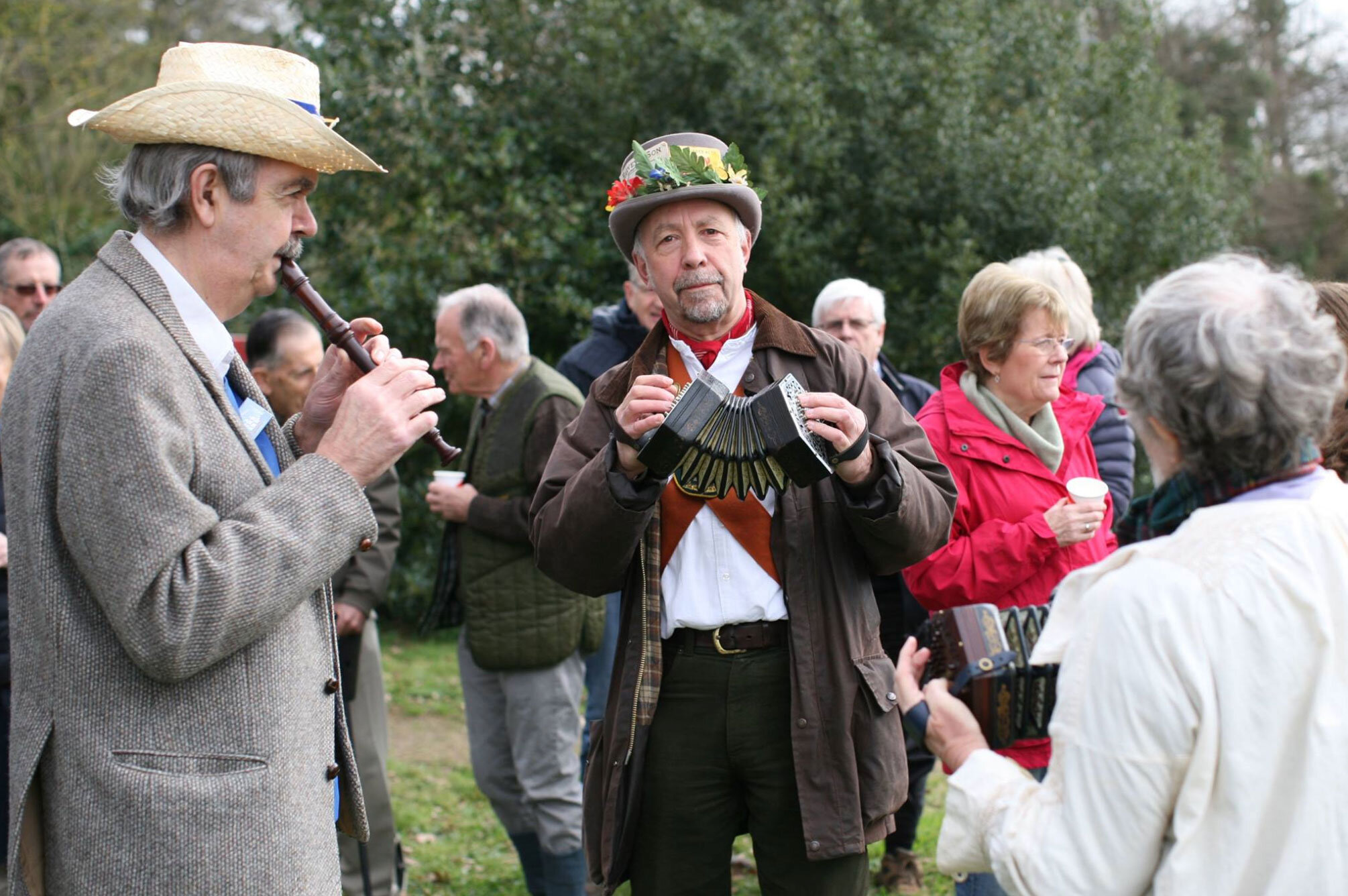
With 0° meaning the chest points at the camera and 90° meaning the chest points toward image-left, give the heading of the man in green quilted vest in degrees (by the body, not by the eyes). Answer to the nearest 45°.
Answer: approximately 90°

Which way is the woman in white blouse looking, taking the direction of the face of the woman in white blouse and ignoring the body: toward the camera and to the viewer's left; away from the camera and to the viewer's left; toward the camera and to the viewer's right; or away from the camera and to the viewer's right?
away from the camera and to the viewer's left

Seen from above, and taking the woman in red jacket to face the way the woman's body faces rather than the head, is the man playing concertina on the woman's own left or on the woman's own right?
on the woman's own right

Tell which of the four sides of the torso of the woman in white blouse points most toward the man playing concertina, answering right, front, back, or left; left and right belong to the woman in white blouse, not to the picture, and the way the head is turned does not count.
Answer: front

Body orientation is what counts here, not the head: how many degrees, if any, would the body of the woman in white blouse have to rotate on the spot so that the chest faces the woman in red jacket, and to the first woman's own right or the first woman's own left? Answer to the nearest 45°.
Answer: approximately 45° to the first woman's own right

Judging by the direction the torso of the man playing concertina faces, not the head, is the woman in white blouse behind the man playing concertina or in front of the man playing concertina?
in front

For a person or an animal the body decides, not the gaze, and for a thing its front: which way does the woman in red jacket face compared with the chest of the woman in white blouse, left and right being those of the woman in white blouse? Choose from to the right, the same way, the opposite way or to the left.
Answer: the opposite way

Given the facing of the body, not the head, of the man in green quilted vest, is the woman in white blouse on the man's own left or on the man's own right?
on the man's own left
